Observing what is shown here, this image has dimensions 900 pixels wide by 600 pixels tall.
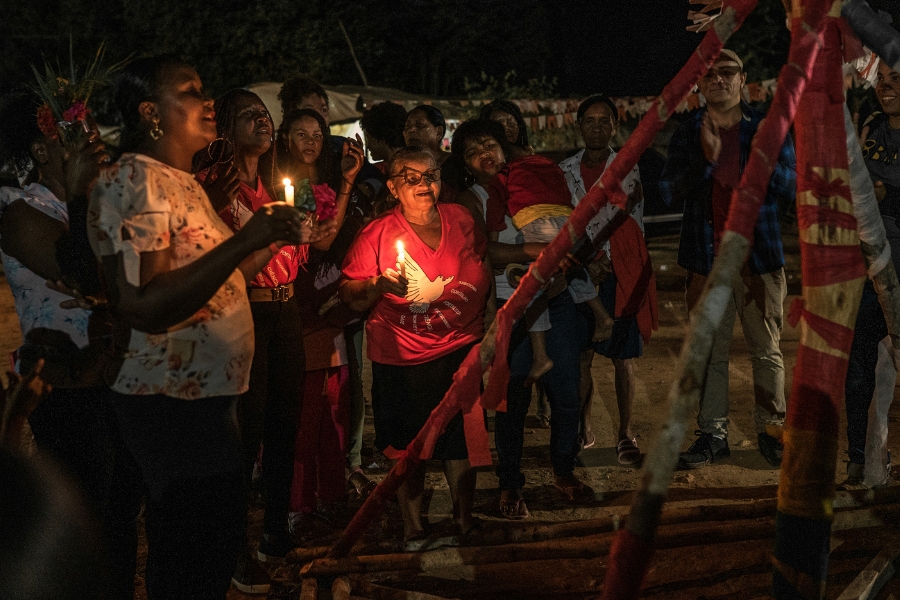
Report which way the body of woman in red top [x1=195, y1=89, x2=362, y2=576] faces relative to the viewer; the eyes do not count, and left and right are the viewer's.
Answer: facing the viewer and to the right of the viewer

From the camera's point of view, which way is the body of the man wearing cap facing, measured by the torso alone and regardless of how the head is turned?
toward the camera

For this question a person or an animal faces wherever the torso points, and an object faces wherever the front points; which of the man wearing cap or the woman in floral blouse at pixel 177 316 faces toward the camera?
the man wearing cap

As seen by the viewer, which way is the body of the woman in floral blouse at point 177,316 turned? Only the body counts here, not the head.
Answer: to the viewer's right

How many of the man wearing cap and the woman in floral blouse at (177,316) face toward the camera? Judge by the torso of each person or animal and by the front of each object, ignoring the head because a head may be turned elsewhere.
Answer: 1

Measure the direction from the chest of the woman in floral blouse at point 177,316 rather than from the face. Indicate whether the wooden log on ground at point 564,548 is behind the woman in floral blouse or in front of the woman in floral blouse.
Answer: in front

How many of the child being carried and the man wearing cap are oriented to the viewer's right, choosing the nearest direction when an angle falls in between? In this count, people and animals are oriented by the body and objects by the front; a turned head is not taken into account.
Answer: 0

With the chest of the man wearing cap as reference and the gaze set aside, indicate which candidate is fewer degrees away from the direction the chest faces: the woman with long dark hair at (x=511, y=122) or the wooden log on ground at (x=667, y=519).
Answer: the wooden log on ground

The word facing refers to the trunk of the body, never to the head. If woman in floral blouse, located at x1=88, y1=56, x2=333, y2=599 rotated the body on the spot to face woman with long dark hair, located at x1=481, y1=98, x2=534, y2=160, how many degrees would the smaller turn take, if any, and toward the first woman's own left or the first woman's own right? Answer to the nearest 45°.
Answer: approximately 45° to the first woman's own left

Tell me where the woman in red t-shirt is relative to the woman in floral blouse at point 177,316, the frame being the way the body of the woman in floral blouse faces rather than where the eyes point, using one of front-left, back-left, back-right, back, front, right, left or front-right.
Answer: front-left

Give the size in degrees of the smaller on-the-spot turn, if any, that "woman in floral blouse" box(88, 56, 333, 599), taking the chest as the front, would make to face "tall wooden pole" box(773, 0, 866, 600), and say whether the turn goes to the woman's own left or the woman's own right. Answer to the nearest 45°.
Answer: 0° — they already face it

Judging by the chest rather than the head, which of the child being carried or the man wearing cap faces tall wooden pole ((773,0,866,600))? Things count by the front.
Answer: the man wearing cap

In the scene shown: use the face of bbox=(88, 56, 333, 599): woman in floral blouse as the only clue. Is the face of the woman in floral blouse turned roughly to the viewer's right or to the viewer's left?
to the viewer's right
